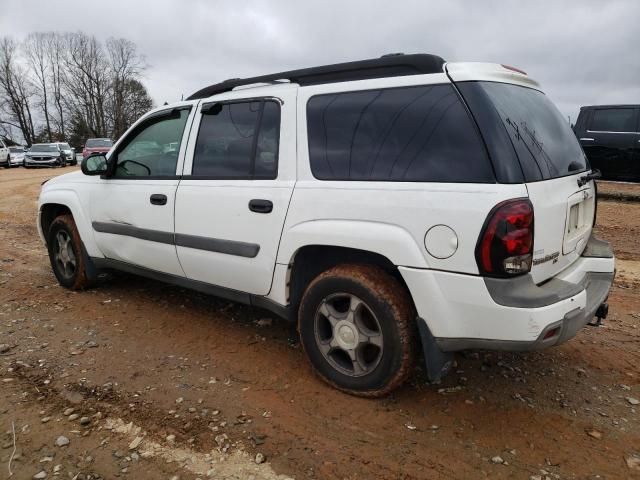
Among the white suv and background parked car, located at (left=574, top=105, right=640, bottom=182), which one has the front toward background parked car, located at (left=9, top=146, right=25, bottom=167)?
the white suv

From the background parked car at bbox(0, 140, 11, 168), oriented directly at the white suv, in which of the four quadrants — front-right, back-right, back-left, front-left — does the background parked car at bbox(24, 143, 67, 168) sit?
front-left

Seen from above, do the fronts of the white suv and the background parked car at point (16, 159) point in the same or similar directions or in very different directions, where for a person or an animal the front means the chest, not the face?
very different directions

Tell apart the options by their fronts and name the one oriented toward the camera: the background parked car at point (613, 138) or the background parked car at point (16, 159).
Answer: the background parked car at point (16, 159)

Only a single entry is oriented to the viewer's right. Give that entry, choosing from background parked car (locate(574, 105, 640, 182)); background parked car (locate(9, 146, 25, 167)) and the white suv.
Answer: background parked car (locate(574, 105, 640, 182))

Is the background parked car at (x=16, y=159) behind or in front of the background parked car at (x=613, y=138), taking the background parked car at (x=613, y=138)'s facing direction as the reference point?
behind

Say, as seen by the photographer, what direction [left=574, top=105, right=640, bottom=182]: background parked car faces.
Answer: facing to the right of the viewer

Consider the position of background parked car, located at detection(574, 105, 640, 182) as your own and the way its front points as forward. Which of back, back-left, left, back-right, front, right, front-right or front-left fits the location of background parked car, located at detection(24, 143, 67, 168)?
back

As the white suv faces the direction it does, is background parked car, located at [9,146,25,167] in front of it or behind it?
in front

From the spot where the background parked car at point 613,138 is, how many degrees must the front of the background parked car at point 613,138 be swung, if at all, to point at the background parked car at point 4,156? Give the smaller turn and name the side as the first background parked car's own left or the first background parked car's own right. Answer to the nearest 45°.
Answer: approximately 180°

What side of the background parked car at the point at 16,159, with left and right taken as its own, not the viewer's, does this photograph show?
front

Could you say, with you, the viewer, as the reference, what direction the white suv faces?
facing away from the viewer and to the left of the viewer

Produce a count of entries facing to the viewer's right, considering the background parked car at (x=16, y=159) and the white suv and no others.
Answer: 0

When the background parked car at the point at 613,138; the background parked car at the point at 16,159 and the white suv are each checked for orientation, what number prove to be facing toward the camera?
1

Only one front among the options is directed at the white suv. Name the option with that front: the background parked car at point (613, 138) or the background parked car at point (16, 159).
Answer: the background parked car at point (16, 159)

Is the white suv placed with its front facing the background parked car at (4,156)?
yes
